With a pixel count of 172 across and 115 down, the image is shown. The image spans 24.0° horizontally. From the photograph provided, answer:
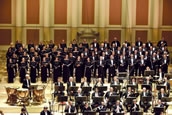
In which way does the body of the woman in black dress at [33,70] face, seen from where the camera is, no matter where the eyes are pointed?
toward the camera

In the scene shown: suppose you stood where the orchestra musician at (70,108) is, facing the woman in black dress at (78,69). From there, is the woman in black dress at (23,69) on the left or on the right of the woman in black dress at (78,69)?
left

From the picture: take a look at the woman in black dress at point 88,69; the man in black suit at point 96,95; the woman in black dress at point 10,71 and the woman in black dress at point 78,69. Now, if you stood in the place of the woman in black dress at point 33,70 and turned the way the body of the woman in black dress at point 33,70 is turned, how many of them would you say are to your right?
1

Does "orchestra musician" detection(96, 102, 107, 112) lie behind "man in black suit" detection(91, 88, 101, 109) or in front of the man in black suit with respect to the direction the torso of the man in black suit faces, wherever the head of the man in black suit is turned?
in front

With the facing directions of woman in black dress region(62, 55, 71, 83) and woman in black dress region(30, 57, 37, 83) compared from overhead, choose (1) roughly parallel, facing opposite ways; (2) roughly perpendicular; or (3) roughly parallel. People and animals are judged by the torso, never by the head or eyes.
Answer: roughly parallel

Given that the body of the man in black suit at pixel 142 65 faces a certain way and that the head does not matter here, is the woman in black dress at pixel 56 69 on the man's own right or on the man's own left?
on the man's own right

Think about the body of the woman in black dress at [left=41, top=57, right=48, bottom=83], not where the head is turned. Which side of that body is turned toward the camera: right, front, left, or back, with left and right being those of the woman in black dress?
front

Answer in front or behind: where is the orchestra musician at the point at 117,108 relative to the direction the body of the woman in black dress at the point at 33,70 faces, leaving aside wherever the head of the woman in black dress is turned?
in front

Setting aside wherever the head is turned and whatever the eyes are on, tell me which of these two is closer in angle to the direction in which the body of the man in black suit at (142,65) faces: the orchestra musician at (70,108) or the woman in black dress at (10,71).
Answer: the orchestra musician

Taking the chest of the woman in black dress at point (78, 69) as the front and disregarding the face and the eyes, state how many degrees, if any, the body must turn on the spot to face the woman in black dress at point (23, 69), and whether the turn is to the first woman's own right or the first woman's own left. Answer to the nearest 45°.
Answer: approximately 90° to the first woman's own right

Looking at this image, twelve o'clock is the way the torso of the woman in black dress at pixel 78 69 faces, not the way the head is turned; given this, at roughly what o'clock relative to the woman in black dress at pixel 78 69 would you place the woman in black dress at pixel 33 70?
the woman in black dress at pixel 33 70 is roughly at 3 o'clock from the woman in black dress at pixel 78 69.

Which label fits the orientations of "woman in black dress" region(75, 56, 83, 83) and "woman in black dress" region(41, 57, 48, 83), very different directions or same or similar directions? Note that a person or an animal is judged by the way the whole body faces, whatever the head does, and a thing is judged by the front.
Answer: same or similar directions

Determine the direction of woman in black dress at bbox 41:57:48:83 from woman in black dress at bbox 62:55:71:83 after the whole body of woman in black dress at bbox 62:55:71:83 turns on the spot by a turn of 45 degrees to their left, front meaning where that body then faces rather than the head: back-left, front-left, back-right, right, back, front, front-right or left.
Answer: back-right

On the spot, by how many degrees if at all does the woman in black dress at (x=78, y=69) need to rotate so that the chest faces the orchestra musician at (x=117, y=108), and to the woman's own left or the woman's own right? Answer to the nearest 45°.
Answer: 0° — they already face them

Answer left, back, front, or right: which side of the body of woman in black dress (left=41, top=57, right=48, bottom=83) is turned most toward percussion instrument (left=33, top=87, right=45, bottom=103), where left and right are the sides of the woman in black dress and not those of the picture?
front

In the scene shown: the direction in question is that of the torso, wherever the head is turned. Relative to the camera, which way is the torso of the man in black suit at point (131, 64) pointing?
toward the camera

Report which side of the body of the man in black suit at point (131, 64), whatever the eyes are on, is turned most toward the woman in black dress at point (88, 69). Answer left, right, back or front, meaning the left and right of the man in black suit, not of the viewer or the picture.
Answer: right

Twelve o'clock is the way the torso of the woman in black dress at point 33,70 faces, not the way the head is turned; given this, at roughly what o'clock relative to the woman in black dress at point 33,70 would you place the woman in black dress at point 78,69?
the woman in black dress at point 78,69 is roughly at 9 o'clock from the woman in black dress at point 33,70.

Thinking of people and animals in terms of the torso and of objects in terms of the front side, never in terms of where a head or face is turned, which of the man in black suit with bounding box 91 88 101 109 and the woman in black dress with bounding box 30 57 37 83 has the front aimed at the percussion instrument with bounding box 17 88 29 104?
the woman in black dress

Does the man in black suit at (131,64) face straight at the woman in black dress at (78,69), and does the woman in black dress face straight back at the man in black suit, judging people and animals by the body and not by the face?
no
